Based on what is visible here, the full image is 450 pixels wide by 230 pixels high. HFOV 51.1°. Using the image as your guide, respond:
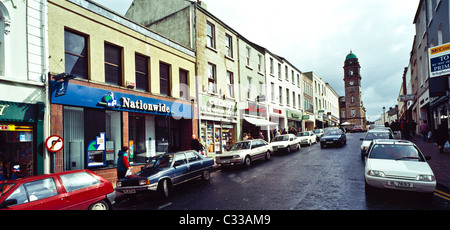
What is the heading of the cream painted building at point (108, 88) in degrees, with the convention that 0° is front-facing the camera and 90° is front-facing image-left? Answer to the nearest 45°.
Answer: approximately 315°

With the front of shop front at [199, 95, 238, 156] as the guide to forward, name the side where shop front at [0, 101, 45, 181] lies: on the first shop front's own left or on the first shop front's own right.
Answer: on the first shop front's own right

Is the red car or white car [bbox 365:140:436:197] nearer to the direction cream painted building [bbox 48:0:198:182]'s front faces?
the white car

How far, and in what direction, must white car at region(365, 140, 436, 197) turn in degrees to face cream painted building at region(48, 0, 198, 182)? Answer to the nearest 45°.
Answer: approximately 90° to its right

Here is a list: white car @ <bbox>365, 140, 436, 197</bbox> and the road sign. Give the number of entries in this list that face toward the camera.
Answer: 2

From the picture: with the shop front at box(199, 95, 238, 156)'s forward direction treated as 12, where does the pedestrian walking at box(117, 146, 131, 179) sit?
The pedestrian walking is roughly at 2 o'clock from the shop front.
